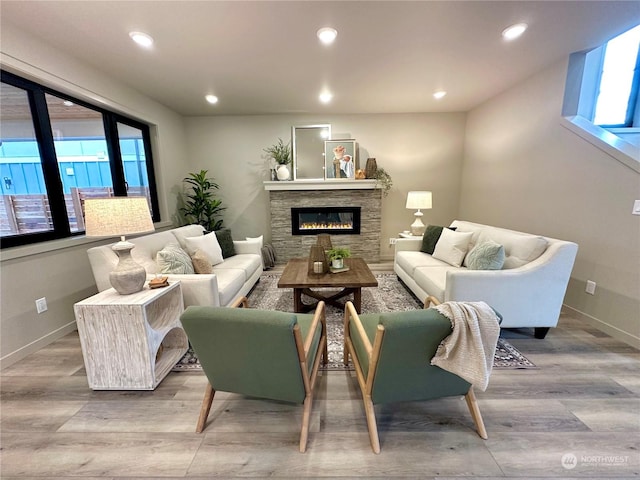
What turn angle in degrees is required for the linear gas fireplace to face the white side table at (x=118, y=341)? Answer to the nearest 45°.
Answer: approximately 45° to its right

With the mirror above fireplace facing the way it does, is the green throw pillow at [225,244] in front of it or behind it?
in front

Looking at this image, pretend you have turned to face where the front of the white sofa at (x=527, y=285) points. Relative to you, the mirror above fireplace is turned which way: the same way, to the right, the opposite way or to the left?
to the left

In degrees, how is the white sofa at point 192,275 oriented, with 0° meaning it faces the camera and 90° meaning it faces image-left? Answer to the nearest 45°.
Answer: approximately 315°

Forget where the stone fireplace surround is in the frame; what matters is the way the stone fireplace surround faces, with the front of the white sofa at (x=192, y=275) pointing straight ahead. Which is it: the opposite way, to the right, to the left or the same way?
to the right

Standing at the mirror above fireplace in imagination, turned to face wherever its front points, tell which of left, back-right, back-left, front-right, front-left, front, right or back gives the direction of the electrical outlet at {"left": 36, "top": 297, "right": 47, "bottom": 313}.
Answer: front-right

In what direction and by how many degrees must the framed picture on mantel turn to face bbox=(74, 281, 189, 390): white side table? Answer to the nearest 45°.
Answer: approximately 45° to its right

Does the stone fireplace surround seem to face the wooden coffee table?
yes

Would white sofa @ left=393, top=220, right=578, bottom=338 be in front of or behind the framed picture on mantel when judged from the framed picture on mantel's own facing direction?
in front

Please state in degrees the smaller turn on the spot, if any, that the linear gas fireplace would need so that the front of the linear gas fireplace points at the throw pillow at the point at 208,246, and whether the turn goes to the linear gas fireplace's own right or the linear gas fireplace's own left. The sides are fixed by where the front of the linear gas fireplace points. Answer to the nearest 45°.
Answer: approximately 45° to the linear gas fireplace's own right

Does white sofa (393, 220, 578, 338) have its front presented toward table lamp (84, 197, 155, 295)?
yes

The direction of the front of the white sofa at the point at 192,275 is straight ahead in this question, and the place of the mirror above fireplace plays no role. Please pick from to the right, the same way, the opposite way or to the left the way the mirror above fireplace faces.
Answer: to the right

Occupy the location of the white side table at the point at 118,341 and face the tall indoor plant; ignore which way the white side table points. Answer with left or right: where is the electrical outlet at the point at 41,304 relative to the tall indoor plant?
left
